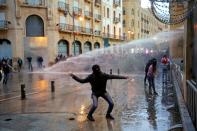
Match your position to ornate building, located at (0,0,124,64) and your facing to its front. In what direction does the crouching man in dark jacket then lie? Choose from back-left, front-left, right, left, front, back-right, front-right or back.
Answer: front-right

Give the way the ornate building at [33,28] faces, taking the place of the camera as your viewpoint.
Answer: facing the viewer and to the right of the viewer

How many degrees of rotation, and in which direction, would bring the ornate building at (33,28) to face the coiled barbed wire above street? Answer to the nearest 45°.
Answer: approximately 45° to its right
